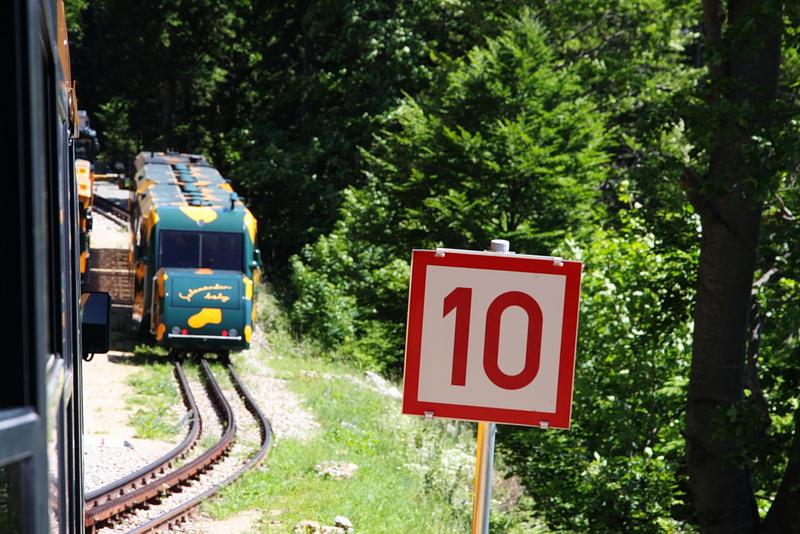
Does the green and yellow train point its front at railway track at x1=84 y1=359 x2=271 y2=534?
yes

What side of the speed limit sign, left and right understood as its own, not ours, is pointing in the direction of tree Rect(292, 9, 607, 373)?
back

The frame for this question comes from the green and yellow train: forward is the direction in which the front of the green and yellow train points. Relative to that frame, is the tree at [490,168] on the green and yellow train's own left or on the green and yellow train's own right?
on the green and yellow train's own left

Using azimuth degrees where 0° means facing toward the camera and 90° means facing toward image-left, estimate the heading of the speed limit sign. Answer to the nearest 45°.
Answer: approximately 0°

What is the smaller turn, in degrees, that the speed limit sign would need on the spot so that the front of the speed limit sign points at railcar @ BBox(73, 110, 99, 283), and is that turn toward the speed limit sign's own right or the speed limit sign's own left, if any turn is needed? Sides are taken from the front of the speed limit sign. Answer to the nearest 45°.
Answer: approximately 135° to the speed limit sign's own right
